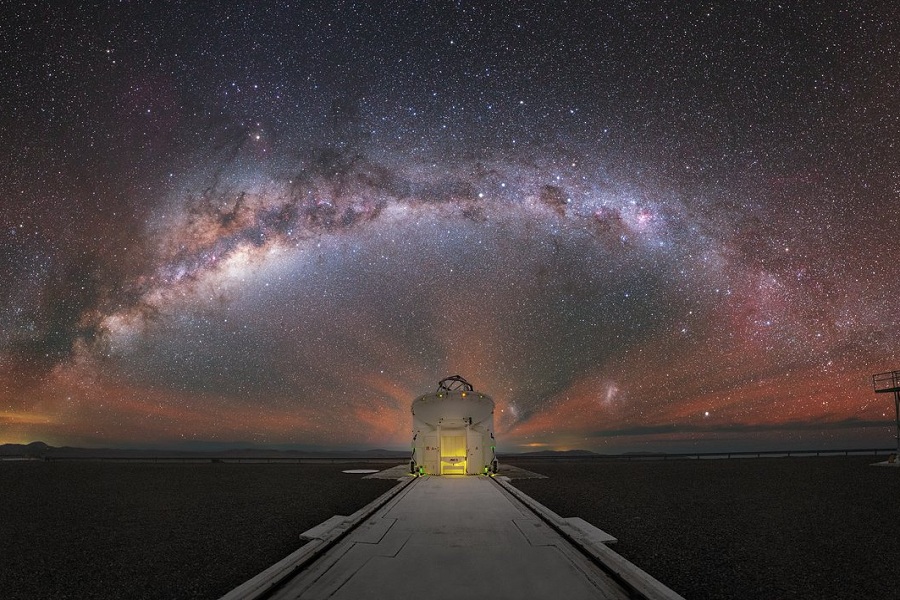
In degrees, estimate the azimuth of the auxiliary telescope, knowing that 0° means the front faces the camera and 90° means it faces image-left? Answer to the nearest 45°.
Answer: approximately 0°
